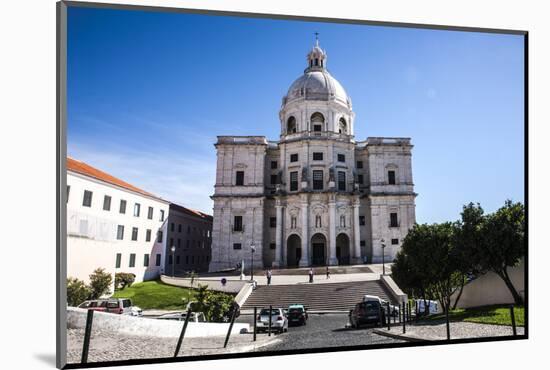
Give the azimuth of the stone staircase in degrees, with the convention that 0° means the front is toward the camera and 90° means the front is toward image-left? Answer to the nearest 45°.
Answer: approximately 0°
